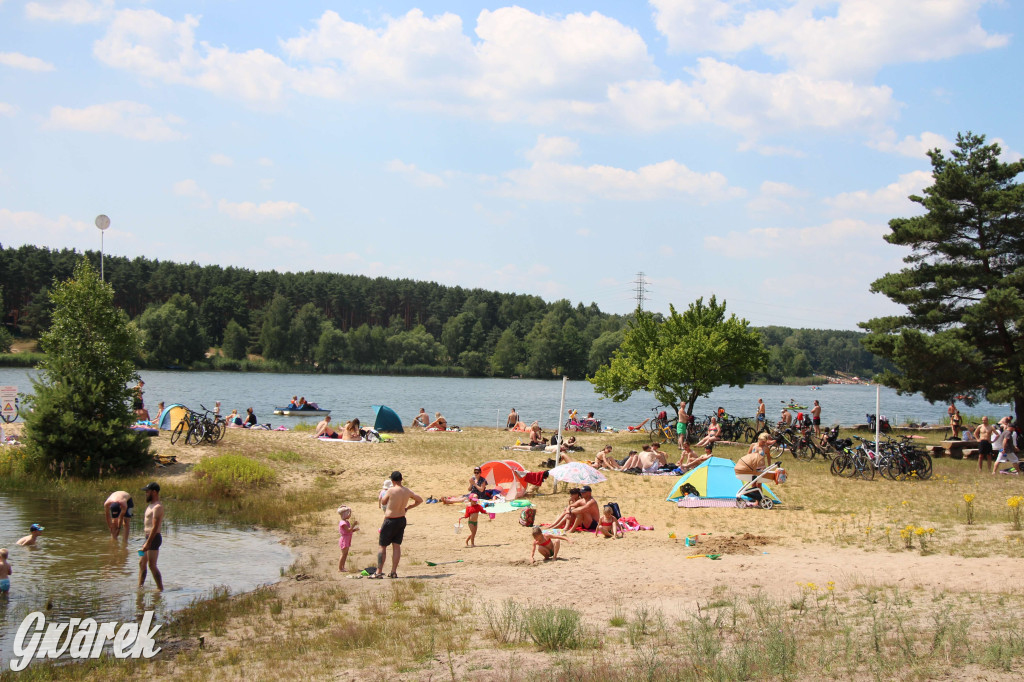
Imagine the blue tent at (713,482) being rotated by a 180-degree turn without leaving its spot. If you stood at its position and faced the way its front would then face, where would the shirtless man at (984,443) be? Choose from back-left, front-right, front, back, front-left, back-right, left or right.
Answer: front-right

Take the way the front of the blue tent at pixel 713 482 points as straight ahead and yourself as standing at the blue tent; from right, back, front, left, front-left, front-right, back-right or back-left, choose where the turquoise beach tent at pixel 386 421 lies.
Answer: back-right

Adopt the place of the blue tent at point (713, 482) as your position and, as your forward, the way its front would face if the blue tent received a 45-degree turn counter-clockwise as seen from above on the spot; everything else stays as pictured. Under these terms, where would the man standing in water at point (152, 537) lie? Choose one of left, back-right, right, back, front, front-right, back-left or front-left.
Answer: right

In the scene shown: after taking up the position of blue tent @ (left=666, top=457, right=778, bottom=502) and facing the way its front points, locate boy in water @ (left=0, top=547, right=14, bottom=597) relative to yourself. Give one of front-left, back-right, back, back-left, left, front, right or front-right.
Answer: front-right

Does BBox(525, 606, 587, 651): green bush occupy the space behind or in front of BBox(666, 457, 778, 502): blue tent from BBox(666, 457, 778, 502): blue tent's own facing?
in front

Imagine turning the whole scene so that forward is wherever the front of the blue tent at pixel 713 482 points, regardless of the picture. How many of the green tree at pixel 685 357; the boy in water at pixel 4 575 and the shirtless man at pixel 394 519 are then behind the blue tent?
1

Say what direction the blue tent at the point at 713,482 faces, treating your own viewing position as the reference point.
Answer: facing the viewer

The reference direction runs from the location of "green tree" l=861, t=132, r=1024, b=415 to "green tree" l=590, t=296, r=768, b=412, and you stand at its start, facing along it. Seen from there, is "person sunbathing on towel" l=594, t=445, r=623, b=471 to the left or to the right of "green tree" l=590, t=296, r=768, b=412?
left

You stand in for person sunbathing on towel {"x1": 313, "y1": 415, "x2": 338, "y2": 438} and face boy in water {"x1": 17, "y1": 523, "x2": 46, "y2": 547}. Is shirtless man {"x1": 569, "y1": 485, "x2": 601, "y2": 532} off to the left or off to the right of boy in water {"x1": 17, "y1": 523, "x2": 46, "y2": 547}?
left

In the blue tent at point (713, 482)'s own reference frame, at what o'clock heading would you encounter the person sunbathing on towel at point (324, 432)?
The person sunbathing on towel is roughly at 4 o'clock from the blue tent.

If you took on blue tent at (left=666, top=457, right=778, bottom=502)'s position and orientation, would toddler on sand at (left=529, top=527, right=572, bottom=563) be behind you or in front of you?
in front

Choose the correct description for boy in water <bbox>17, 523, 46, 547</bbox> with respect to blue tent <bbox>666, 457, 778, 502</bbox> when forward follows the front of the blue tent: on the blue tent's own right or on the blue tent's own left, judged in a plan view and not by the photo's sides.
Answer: on the blue tent's own right

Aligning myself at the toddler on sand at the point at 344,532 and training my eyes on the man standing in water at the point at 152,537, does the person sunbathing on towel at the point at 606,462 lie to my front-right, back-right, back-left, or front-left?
back-right
